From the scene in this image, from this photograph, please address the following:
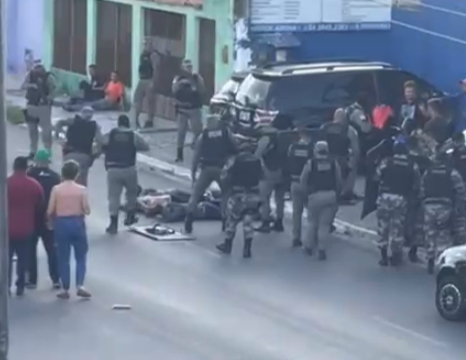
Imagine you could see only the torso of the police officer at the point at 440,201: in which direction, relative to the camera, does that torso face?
away from the camera

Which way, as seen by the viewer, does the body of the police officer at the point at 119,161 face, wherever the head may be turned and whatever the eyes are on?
away from the camera

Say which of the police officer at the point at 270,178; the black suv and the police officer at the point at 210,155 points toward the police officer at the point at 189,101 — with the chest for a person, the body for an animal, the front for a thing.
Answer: the police officer at the point at 210,155

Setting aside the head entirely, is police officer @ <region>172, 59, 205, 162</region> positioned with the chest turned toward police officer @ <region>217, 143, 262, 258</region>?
yes

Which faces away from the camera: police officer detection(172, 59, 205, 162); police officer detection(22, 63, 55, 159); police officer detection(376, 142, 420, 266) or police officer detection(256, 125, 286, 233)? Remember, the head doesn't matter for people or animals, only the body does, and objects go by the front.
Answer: police officer detection(376, 142, 420, 266)

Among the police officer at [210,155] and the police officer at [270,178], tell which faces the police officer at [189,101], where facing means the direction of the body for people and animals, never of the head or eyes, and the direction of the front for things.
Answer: the police officer at [210,155]

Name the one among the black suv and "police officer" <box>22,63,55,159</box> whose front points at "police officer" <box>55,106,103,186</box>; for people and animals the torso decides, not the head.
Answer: "police officer" <box>22,63,55,159</box>

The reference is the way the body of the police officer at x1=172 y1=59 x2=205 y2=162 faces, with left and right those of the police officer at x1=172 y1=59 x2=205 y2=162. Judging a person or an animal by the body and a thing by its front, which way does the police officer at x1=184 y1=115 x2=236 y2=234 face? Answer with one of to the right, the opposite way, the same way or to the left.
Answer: the opposite way

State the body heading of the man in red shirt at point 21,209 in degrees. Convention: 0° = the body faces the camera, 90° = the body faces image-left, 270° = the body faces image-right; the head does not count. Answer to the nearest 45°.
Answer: approximately 180°

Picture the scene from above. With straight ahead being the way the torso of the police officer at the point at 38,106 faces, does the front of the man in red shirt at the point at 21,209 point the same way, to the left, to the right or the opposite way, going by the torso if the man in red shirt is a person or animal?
the opposite way

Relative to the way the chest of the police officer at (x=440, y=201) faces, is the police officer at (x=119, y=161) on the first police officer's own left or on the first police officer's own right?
on the first police officer's own left

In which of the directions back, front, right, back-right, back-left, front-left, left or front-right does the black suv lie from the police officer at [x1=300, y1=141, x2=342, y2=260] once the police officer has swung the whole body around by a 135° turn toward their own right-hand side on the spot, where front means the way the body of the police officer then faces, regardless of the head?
back-left

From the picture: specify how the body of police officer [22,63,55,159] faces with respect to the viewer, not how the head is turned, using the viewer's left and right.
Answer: facing the viewer

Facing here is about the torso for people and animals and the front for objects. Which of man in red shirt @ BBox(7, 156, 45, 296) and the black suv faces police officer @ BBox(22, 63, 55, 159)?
the man in red shirt

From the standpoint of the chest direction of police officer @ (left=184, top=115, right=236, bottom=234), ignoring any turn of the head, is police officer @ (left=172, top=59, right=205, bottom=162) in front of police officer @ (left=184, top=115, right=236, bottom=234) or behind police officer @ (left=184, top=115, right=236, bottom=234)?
in front

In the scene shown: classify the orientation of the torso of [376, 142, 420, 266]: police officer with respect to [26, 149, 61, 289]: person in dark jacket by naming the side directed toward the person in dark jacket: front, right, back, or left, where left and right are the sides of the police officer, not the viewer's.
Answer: left
